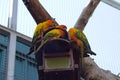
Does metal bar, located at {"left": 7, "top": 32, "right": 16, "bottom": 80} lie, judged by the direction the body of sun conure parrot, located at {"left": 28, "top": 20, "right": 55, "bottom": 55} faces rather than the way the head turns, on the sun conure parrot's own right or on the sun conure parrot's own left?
on the sun conure parrot's own left

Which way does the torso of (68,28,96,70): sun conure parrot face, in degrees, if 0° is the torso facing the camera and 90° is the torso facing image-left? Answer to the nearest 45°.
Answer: approximately 90°

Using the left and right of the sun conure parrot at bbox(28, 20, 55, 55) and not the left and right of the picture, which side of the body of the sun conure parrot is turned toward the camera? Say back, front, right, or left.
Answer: right

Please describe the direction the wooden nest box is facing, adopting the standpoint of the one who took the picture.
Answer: facing the viewer
